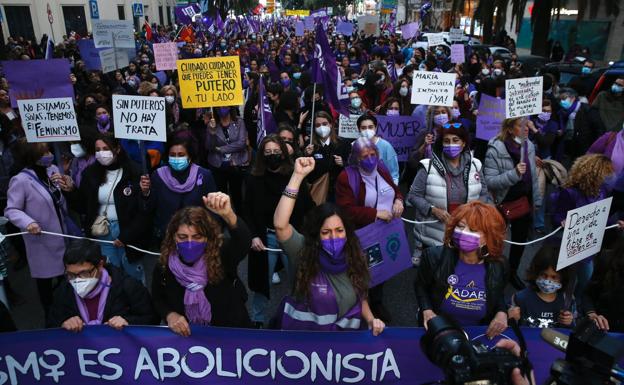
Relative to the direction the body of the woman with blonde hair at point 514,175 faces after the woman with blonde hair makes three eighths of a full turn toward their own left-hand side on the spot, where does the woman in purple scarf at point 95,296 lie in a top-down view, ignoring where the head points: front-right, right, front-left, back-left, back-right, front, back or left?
back-left

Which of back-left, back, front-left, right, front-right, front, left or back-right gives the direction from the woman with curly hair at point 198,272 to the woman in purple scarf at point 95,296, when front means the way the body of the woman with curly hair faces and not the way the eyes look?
right

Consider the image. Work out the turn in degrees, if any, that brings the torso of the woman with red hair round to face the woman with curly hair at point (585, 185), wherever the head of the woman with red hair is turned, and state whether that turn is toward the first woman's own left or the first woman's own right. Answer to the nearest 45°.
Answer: approximately 135° to the first woman's own left

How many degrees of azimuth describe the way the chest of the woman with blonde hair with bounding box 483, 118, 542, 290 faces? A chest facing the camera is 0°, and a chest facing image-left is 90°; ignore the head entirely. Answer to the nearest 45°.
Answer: approximately 315°

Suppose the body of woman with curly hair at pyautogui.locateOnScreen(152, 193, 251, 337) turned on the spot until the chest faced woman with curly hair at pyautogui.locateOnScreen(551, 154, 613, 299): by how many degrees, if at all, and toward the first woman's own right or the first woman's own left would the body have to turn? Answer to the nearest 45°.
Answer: approximately 90° to the first woman's own left

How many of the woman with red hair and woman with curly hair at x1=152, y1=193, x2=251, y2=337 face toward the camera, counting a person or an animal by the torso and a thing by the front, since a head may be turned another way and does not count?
2

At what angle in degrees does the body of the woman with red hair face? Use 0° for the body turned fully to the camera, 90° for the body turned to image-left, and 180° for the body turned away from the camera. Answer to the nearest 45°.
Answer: approximately 0°

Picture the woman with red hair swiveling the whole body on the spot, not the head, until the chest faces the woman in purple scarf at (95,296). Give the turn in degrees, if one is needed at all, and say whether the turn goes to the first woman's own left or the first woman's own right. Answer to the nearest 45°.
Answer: approximately 90° to the first woman's own right

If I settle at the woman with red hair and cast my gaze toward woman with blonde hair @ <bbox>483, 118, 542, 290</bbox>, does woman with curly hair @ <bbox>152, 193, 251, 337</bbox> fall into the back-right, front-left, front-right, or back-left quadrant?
back-left

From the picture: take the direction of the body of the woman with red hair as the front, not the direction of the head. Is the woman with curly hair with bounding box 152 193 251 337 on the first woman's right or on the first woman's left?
on the first woman's right
